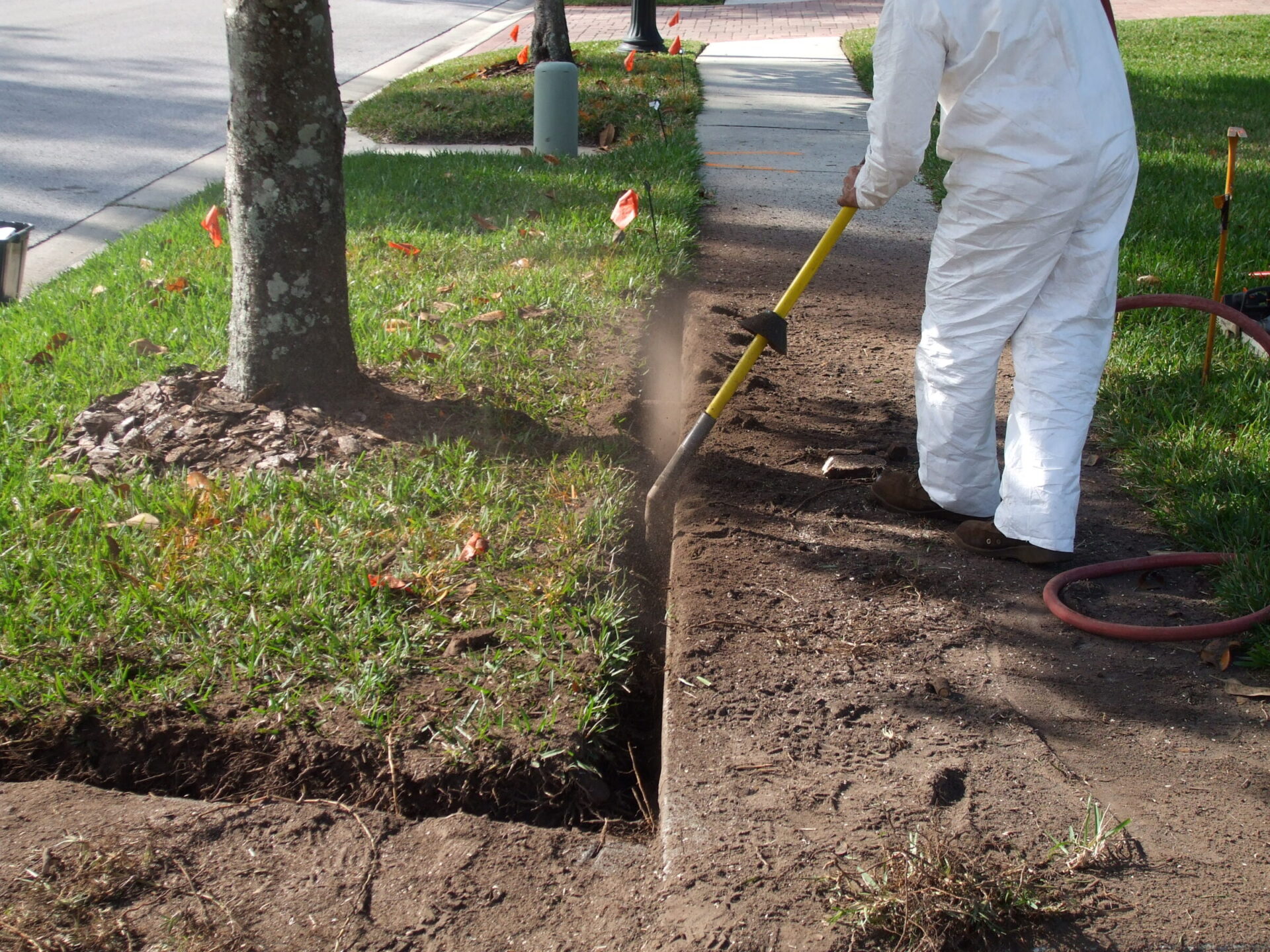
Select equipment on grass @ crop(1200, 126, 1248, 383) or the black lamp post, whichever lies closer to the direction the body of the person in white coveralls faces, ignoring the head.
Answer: the black lamp post

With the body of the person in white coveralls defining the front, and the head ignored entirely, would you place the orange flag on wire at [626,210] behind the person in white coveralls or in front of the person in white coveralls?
in front

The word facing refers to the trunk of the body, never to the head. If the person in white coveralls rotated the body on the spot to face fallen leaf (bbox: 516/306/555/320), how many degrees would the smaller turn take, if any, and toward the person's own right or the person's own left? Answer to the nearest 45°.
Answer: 0° — they already face it

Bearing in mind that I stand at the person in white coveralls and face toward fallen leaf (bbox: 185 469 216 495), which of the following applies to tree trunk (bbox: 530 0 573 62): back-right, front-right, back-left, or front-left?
front-right

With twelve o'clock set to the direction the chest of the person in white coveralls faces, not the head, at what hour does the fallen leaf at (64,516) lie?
The fallen leaf is roughly at 10 o'clock from the person in white coveralls.

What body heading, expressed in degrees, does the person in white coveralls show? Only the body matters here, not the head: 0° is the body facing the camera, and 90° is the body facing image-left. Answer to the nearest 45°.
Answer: approximately 135°

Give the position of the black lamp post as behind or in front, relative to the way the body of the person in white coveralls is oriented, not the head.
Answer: in front

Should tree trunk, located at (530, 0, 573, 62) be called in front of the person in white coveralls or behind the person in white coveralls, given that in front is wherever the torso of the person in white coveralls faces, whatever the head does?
in front

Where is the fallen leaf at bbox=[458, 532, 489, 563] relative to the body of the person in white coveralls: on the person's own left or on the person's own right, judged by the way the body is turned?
on the person's own left
